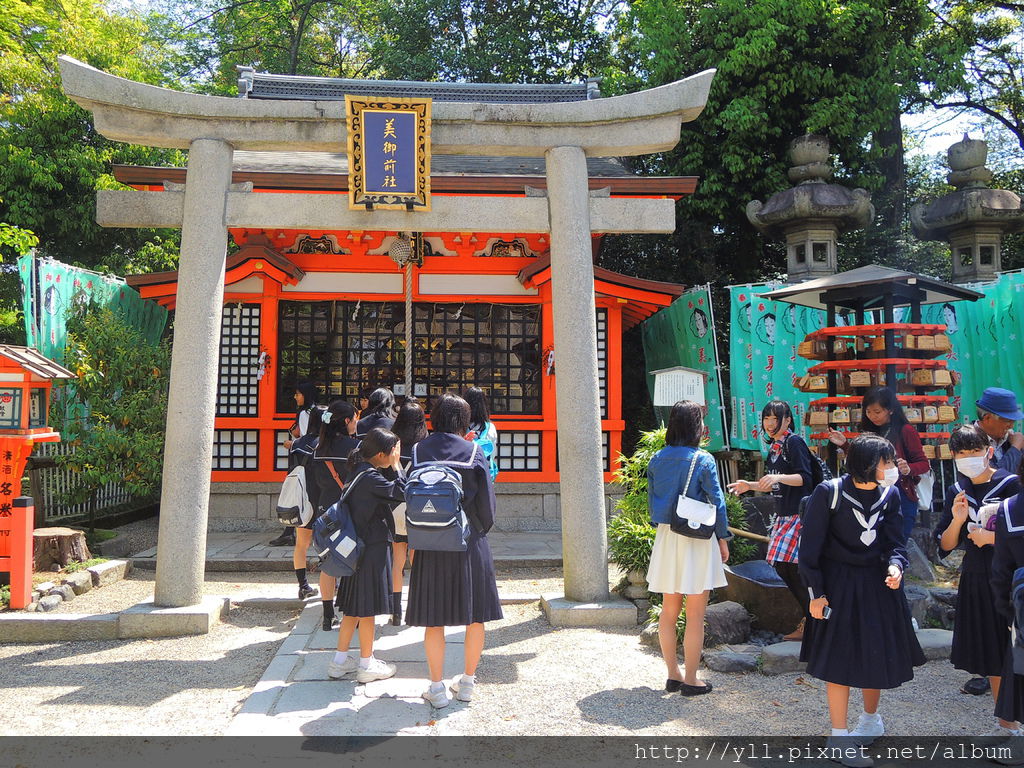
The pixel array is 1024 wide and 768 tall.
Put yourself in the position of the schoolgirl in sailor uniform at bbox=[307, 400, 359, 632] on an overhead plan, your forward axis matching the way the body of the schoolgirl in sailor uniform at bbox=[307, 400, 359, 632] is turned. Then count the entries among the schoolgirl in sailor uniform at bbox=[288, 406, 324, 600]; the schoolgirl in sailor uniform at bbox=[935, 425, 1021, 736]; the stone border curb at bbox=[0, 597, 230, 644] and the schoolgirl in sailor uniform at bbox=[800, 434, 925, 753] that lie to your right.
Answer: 2

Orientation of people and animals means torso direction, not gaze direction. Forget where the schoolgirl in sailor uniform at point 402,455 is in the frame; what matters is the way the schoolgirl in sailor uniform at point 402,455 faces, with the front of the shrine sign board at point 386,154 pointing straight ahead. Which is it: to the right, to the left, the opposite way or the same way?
the opposite way

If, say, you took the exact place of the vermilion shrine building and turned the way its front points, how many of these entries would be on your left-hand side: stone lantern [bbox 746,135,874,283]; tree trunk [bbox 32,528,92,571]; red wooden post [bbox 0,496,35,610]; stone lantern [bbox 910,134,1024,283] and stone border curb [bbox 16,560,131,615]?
2

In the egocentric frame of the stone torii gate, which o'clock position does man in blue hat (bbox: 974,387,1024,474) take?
The man in blue hat is roughly at 10 o'clock from the stone torii gate.

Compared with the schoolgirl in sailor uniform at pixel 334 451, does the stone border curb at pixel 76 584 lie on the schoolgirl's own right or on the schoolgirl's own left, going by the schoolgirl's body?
on the schoolgirl's own left

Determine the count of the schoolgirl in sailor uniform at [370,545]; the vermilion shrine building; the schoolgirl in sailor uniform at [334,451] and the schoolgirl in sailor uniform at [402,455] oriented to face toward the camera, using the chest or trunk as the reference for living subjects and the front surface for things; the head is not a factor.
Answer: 1

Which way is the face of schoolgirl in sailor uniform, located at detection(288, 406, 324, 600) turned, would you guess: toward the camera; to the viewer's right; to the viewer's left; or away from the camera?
away from the camera

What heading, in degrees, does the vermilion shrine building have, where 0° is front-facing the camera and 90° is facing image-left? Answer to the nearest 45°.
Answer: approximately 0°

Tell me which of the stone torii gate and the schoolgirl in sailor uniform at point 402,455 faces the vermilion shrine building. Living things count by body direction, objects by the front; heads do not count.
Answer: the schoolgirl in sailor uniform

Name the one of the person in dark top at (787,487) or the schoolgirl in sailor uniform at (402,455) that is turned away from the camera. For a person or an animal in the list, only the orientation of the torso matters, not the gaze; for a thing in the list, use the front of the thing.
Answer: the schoolgirl in sailor uniform at (402,455)

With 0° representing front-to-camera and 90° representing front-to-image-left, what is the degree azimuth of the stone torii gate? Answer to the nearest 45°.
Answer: approximately 0°

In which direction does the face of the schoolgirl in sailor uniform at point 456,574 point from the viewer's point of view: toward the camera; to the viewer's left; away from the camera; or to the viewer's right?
away from the camera
